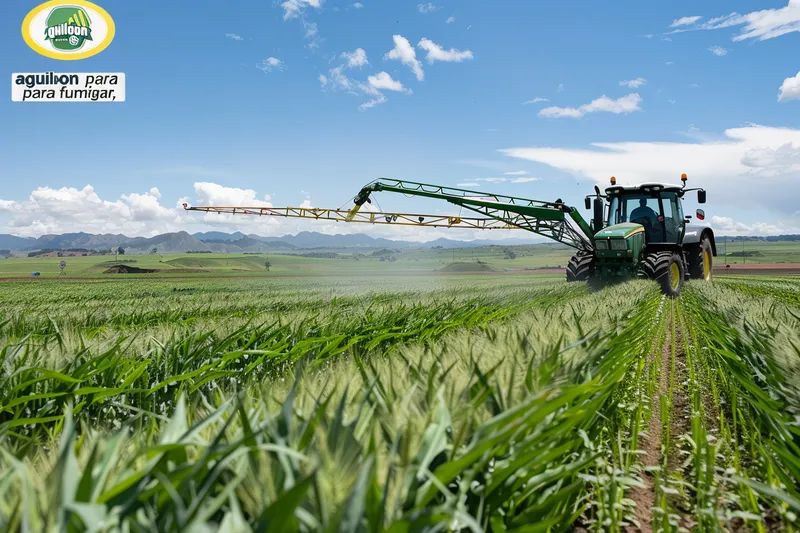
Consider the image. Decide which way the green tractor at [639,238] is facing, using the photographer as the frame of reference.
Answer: facing the viewer and to the left of the viewer
